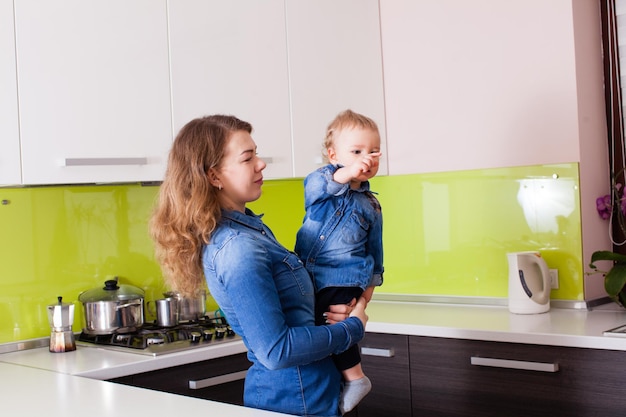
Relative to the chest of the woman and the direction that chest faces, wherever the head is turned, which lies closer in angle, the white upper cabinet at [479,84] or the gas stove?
the white upper cabinet

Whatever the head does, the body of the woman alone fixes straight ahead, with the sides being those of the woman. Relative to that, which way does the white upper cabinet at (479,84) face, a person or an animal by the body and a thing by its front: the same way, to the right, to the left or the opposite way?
to the right

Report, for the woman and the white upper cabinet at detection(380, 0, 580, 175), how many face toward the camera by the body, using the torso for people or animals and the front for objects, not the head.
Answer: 1

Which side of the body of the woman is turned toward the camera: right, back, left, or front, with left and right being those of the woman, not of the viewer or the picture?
right

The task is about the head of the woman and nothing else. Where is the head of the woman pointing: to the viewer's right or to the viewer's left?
to the viewer's right

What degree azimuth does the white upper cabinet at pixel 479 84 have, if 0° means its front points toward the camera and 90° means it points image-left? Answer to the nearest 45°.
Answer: approximately 0°

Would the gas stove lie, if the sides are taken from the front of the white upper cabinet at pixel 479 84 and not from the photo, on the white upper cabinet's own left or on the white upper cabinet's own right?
on the white upper cabinet's own right
